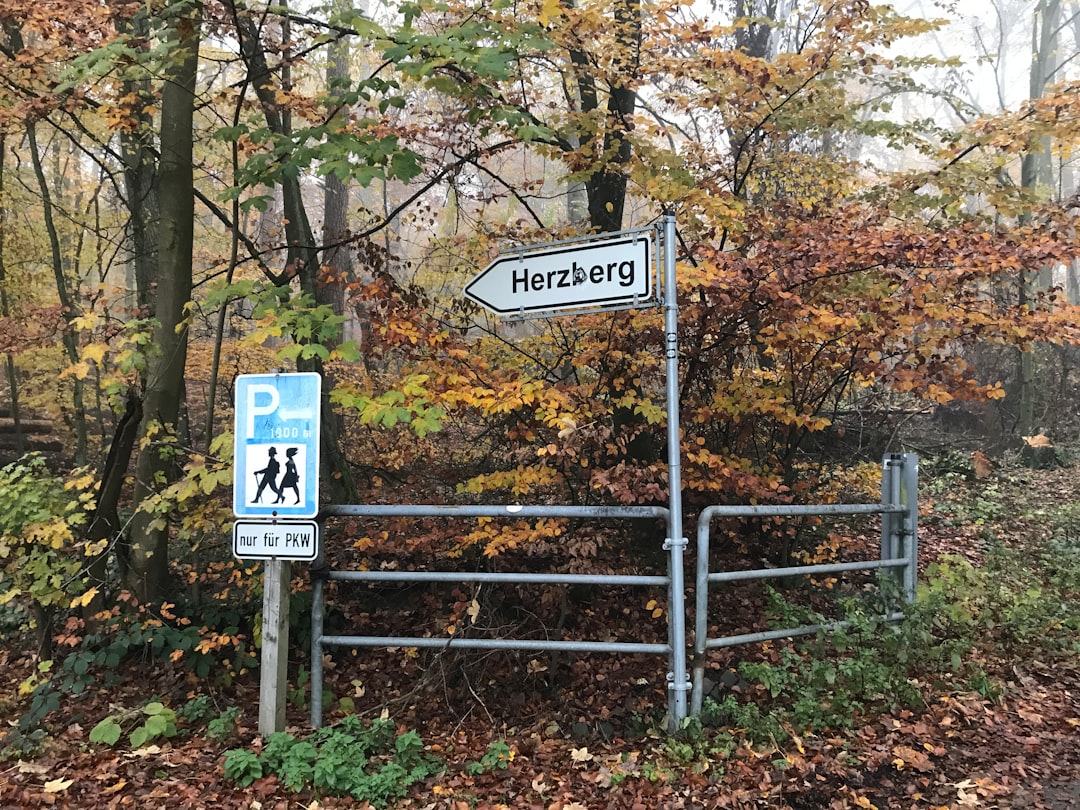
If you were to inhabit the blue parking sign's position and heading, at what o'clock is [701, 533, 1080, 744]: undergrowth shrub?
The undergrowth shrub is roughly at 9 o'clock from the blue parking sign.

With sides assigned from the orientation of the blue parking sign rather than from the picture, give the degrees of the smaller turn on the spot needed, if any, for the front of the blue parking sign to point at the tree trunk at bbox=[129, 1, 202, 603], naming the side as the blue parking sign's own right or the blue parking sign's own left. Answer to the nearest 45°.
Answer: approximately 180°

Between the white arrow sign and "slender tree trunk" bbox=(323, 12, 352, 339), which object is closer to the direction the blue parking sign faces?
the white arrow sign

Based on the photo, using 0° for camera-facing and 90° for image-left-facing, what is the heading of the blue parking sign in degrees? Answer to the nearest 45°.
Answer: approximately 0°

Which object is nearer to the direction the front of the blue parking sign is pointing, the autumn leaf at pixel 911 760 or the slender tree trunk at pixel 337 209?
the autumn leaf

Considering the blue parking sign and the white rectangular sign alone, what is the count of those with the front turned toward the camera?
2

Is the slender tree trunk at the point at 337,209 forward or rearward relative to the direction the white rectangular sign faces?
rearward

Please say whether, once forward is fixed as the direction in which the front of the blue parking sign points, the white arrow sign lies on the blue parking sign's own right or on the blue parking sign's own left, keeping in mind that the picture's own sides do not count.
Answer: on the blue parking sign's own left

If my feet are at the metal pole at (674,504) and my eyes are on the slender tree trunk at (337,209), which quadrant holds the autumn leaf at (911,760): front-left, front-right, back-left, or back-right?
back-right

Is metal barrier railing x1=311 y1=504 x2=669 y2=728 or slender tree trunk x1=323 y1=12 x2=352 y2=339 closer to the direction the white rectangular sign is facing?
the metal barrier railing
